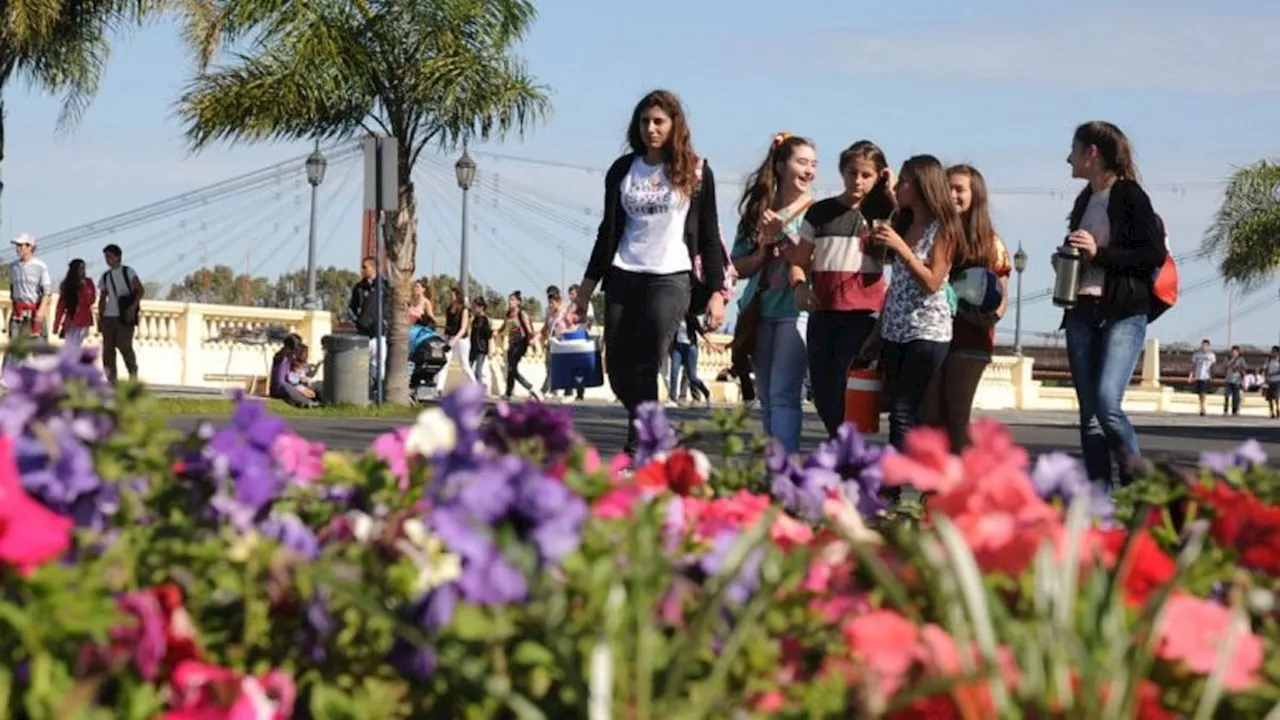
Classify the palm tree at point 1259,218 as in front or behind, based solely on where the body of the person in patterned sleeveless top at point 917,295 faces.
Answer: behind

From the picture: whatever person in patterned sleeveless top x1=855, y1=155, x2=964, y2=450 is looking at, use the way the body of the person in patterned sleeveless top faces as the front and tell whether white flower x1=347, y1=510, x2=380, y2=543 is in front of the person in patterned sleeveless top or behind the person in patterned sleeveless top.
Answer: in front

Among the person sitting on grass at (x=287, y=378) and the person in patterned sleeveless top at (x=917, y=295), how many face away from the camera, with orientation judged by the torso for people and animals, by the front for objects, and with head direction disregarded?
0

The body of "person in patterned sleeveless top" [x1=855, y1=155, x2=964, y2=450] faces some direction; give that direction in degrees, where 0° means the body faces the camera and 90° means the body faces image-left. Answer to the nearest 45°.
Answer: approximately 45°

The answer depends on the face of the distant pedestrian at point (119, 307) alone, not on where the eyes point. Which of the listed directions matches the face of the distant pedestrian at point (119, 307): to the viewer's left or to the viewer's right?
to the viewer's left
